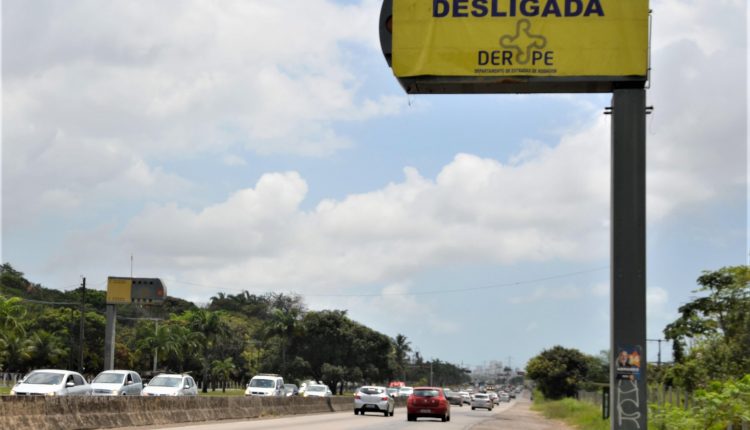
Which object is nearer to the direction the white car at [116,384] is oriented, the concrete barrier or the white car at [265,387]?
the concrete barrier

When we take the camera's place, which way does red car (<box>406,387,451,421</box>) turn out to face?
facing away from the viewer

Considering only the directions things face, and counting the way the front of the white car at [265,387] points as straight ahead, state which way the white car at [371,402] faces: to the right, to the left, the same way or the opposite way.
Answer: the opposite way

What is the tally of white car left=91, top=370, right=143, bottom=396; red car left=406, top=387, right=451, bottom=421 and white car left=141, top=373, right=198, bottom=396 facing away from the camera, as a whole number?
1

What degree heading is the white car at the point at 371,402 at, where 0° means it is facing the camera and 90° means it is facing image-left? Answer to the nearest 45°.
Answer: approximately 225°

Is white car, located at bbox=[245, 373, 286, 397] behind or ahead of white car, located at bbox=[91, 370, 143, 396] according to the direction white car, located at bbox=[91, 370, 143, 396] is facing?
behind

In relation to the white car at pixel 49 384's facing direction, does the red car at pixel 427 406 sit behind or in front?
behind

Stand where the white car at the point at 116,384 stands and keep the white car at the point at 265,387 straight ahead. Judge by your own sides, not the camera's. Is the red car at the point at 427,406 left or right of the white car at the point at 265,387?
right

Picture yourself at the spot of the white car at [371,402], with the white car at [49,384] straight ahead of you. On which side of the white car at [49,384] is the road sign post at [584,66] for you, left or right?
left

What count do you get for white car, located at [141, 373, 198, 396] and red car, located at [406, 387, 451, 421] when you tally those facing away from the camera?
1

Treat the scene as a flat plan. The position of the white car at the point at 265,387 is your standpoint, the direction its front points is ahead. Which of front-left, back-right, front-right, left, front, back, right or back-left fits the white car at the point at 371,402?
left

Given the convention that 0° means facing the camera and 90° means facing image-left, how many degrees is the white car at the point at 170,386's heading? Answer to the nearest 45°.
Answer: approximately 45°

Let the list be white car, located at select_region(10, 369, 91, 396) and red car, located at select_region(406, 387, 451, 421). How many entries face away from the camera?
1

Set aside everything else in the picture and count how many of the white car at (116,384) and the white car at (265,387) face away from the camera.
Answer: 0
